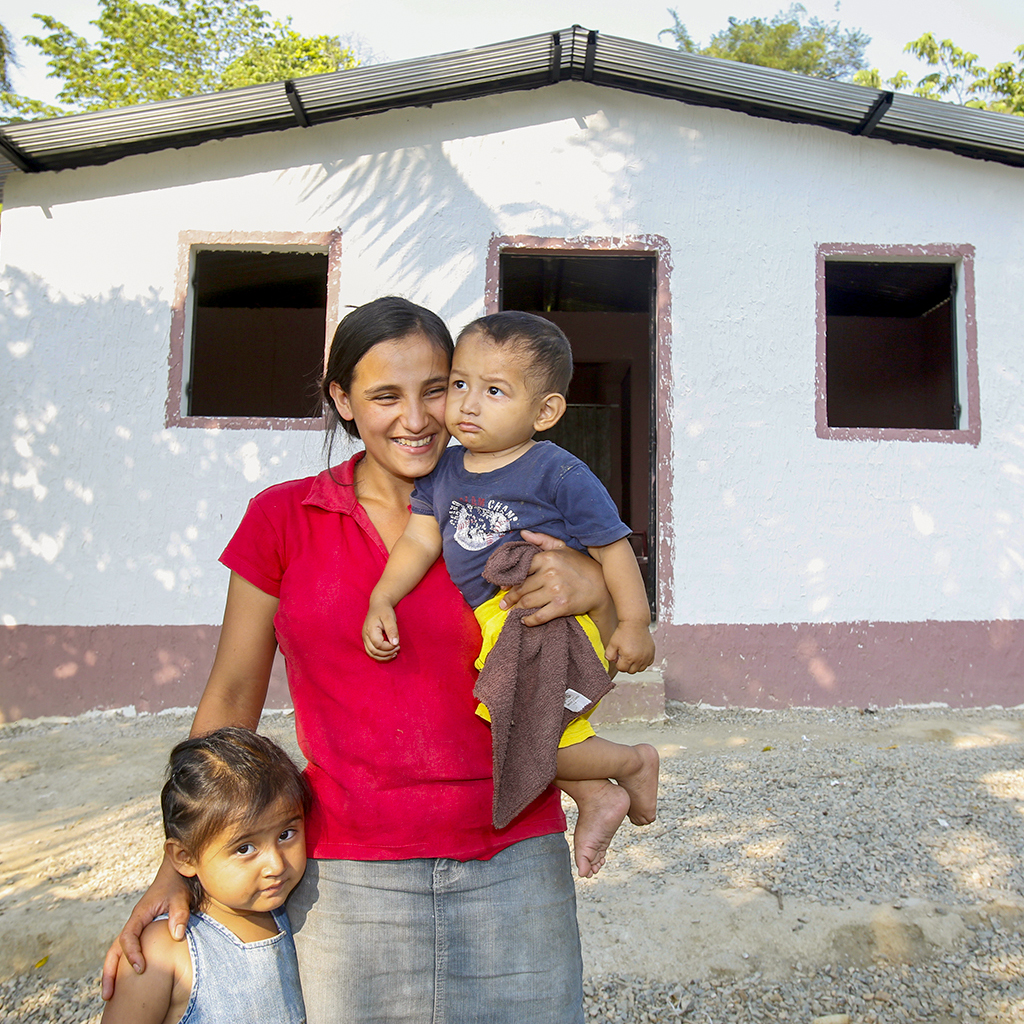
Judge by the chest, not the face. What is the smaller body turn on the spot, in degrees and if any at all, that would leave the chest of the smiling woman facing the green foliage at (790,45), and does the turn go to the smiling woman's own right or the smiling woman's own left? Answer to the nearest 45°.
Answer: approximately 135° to the smiling woman's own left

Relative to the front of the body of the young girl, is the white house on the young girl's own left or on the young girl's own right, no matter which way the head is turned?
on the young girl's own left

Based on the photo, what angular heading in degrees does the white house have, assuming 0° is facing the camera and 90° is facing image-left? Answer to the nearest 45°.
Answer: approximately 0°

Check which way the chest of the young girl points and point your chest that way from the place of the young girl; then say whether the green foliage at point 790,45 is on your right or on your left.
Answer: on your left

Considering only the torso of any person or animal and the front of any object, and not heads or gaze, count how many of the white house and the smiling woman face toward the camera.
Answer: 2

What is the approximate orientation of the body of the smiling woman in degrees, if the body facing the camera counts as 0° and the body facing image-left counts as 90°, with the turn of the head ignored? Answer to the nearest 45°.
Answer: approximately 0°

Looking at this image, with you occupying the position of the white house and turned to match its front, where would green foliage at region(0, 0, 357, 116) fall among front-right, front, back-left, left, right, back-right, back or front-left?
back-right

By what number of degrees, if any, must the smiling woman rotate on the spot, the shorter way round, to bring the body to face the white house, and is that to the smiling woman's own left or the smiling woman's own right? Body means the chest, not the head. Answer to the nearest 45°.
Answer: approximately 135° to the smiling woman's own left
